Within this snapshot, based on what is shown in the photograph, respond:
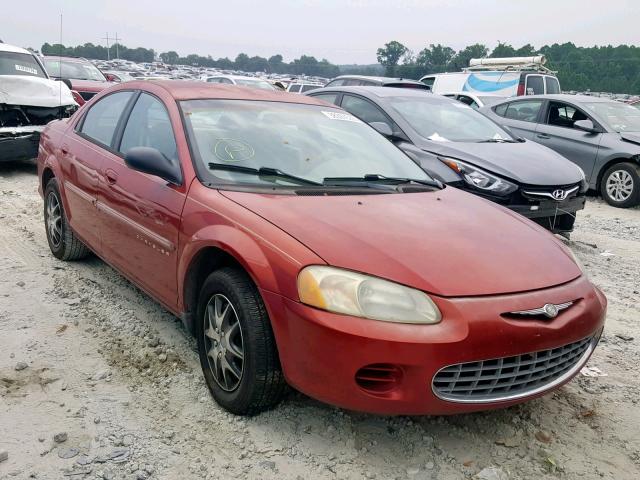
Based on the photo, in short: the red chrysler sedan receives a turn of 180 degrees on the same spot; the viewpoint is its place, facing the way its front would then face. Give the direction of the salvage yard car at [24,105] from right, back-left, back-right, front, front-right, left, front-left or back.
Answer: front

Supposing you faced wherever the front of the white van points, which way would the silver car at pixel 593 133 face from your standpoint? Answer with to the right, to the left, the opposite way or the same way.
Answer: the opposite way

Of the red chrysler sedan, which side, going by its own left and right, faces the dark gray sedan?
left

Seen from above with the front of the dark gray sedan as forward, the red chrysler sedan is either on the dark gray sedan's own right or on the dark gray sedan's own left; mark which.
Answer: on the dark gray sedan's own right

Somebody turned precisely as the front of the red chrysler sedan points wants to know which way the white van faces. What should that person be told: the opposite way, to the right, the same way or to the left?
the opposite way

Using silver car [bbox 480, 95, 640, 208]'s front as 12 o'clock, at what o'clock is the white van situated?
The white van is roughly at 7 o'clock from the silver car.

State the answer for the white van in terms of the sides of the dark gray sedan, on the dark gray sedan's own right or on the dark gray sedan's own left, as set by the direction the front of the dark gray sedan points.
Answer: on the dark gray sedan's own left

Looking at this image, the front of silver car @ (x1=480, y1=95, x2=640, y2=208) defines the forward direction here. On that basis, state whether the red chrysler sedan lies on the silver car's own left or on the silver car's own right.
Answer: on the silver car's own right

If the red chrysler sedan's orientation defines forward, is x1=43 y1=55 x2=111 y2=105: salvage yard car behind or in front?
behind

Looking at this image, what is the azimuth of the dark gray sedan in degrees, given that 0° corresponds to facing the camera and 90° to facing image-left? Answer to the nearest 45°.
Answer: approximately 315°

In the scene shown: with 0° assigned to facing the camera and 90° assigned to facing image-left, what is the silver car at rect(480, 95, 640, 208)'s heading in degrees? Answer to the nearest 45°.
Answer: approximately 315°

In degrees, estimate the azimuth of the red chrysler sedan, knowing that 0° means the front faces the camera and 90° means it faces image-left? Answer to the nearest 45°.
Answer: approximately 315°

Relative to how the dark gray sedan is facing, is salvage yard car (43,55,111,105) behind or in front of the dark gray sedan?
behind
